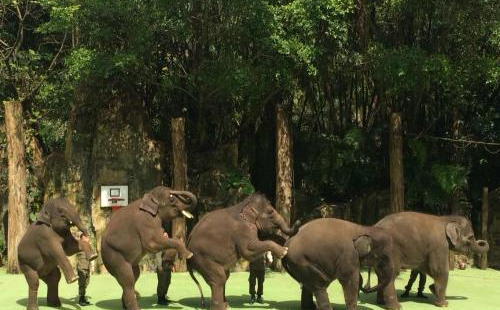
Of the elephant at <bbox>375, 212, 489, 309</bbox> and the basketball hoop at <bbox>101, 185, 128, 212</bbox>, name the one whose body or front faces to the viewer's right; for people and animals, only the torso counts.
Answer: the elephant

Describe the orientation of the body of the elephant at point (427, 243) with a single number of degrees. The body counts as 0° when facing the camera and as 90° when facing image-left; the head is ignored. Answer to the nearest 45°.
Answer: approximately 270°

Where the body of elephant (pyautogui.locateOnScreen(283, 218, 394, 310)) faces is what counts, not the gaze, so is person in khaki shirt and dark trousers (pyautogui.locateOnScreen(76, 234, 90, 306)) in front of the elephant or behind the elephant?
behind

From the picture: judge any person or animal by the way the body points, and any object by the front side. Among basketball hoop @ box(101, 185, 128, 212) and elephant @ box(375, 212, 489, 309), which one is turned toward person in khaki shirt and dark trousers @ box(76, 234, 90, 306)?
the basketball hoop

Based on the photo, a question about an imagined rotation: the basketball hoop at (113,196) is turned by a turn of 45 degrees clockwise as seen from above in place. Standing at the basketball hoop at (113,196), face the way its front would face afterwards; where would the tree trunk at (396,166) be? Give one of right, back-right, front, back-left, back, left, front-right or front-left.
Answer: back-left

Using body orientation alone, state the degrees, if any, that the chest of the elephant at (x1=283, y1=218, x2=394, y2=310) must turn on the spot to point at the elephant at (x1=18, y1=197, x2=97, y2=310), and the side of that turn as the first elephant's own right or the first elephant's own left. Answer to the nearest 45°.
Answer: approximately 180°

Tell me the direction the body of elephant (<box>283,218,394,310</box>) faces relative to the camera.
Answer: to the viewer's right

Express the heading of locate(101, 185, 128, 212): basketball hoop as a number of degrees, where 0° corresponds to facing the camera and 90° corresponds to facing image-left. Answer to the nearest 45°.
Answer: approximately 0°

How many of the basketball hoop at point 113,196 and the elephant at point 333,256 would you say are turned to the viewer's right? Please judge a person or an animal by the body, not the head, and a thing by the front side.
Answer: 1

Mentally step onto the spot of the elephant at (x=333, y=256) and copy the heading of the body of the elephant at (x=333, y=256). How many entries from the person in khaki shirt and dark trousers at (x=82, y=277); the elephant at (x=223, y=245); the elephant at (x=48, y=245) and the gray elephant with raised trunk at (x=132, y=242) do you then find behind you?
4
